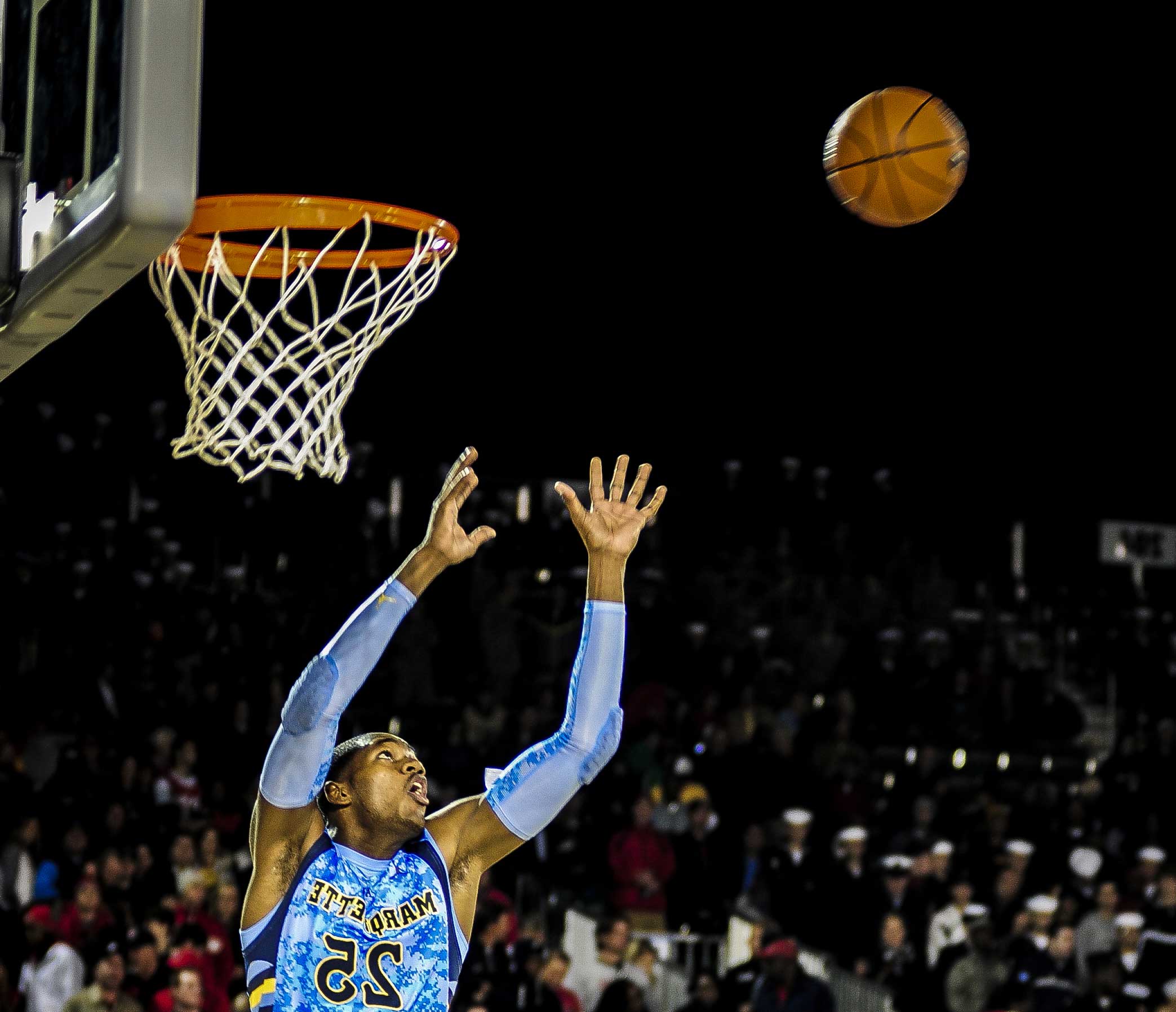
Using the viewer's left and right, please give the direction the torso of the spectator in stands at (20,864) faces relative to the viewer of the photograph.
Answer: facing the viewer and to the right of the viewer

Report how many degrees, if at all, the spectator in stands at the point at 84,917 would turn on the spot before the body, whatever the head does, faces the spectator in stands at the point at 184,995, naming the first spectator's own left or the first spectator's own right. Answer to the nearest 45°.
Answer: approximately 45° to the first spectator's own left

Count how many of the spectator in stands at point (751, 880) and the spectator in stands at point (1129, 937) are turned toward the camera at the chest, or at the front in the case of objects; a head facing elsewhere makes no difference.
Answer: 2

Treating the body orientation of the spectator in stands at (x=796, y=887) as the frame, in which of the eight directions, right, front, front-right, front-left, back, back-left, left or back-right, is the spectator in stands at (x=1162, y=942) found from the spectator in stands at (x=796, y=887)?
left

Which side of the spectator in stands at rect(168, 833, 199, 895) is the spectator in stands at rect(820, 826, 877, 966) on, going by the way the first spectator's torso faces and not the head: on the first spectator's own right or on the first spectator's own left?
on the first spectator's own left

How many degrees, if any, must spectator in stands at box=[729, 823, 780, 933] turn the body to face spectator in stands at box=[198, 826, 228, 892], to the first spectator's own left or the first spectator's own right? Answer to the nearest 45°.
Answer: approximately 45° to the first spectator's own right

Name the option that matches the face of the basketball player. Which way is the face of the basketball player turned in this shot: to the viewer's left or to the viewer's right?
to the viewer's right

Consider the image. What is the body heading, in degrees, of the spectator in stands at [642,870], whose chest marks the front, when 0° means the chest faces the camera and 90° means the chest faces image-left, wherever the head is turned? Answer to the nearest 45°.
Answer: approximately 0°

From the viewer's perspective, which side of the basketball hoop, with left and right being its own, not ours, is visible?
right
